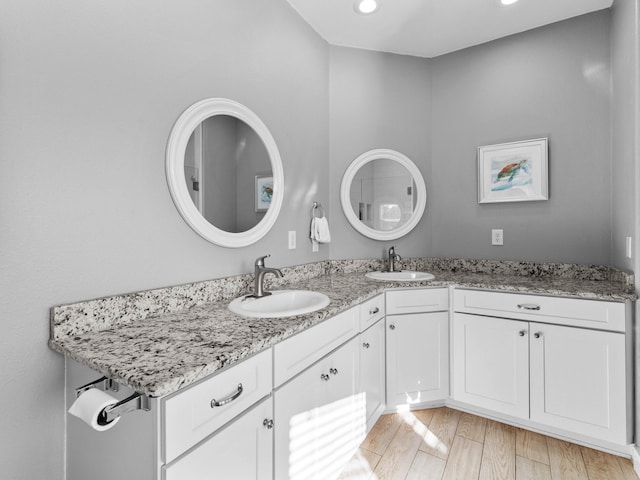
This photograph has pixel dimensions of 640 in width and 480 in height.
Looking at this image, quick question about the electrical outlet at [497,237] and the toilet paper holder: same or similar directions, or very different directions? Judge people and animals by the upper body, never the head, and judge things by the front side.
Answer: same or similar directions

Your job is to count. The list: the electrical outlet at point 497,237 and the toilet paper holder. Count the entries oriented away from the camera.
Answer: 0

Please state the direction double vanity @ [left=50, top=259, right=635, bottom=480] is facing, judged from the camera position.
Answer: facing the viewer and to the right of the viewer

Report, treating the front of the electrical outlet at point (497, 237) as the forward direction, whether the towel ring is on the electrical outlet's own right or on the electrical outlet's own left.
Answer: on the electrical outlet's own right

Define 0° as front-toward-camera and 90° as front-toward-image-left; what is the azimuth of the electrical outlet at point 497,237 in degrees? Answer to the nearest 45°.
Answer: approximately 0°

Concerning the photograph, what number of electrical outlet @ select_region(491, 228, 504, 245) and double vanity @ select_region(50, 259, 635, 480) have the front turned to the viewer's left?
0

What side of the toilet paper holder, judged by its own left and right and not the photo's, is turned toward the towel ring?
back

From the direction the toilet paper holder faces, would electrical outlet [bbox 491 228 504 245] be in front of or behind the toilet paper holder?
behind

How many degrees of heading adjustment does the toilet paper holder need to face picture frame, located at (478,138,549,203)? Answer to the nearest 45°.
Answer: approximately 135° to its left
